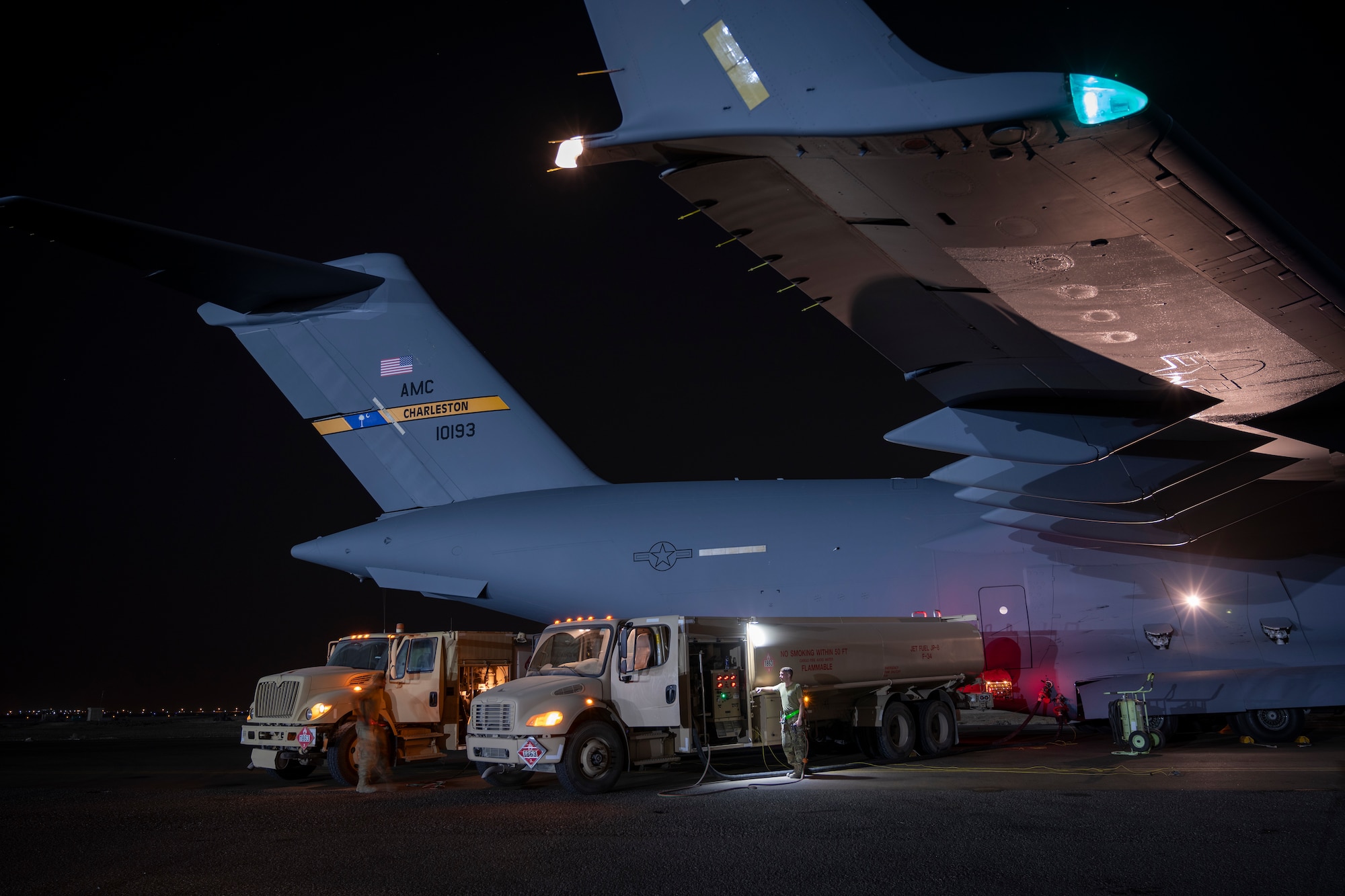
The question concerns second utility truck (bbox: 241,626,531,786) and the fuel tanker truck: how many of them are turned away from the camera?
0

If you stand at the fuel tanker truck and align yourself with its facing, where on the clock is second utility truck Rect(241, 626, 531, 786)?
The second utility truck is roughly at 2 o'clock from the fuel tanker truck.

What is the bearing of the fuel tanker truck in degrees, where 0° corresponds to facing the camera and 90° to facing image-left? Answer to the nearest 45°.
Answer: approximately 45°

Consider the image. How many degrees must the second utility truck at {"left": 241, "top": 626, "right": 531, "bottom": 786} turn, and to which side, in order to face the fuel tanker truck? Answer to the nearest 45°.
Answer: approximately 90° to its left

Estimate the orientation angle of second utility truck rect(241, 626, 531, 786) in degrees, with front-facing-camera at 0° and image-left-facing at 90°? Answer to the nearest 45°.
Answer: approximately 45°
